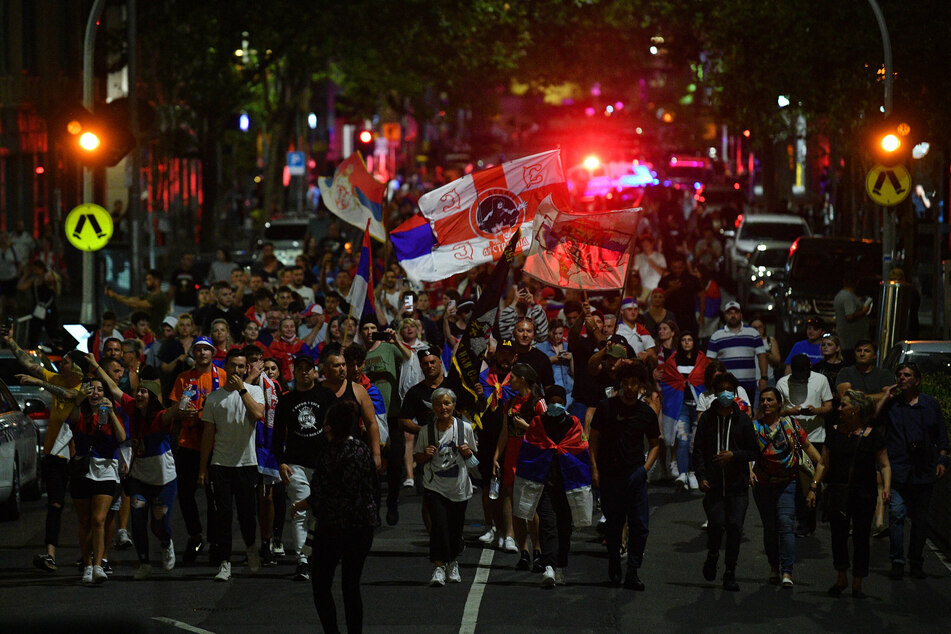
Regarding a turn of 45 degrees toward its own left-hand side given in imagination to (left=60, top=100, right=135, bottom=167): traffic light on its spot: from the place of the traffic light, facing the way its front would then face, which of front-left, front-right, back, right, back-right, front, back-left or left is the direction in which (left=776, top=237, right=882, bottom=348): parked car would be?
front-left

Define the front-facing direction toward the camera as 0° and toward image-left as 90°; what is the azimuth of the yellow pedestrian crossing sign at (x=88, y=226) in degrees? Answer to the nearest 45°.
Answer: approximately 0°
